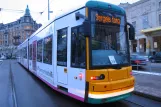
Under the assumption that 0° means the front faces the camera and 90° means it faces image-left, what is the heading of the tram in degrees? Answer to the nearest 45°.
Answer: approximately 315°
